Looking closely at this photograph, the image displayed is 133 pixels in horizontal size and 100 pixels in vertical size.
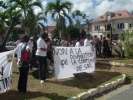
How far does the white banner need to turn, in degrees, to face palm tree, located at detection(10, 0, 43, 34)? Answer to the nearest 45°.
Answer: approximately 180°

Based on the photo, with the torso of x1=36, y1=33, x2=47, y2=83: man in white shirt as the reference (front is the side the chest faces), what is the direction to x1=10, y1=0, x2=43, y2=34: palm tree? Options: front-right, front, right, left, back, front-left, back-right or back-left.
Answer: left

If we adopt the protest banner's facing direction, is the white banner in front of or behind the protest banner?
in front

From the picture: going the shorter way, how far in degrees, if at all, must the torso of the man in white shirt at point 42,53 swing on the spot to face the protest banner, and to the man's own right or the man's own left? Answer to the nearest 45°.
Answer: approximately 45° to the man's own left

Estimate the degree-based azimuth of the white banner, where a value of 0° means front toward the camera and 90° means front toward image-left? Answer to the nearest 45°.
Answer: approximately 0°

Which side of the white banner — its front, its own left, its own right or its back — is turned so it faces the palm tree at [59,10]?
back

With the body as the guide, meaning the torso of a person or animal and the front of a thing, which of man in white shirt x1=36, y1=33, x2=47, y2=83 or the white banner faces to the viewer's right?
the man in white shirt

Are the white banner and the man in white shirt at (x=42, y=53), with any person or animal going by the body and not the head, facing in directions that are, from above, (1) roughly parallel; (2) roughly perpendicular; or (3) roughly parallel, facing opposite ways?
roughly perpendicular

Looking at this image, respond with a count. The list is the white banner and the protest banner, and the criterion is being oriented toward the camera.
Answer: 2
